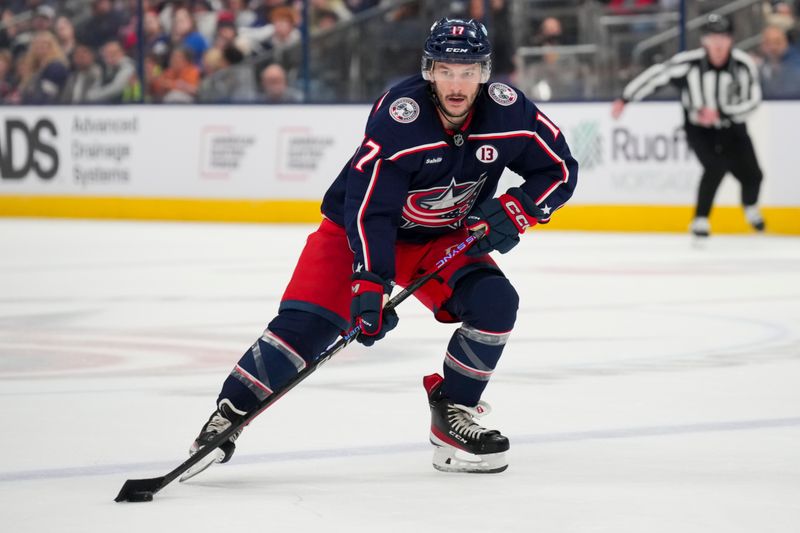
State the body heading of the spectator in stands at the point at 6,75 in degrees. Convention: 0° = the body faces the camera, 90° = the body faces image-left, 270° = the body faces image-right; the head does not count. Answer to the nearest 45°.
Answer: approximately 0°

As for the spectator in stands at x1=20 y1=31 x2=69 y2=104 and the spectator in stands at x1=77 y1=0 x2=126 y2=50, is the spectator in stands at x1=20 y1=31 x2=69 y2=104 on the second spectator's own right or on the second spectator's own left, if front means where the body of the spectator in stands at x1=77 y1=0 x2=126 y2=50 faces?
on the second spectator's own right

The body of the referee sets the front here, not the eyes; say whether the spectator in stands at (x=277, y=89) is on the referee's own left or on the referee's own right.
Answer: on the referee's own right

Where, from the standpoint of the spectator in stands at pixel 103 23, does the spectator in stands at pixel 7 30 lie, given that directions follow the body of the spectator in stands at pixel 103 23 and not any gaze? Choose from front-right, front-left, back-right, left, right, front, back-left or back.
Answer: back-right

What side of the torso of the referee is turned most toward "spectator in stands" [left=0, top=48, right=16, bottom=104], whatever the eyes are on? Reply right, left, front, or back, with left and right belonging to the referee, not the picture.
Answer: right

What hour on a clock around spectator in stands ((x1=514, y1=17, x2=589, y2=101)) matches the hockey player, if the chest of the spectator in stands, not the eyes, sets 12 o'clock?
The hockey player is roughly at 12 o'clock from the spectator in stands.

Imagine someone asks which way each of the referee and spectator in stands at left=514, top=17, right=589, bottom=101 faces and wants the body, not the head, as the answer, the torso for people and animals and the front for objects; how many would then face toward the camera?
2

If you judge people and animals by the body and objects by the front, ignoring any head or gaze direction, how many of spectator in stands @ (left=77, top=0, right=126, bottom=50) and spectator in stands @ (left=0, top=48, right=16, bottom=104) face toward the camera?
2
